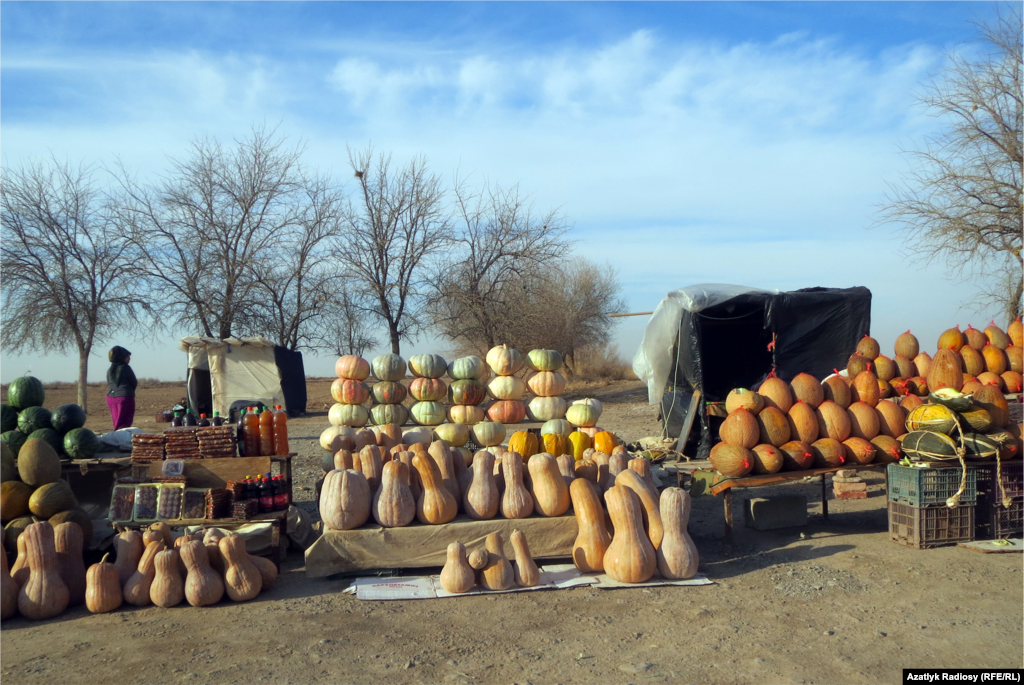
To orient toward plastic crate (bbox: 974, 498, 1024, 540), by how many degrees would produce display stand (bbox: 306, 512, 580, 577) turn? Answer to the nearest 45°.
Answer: approximately 90° to its left

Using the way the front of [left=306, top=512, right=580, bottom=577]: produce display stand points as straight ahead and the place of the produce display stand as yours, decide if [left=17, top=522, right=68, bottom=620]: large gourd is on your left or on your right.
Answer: on your right

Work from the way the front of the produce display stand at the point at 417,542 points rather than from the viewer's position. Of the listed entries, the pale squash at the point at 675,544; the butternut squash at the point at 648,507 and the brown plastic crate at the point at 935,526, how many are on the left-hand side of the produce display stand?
3

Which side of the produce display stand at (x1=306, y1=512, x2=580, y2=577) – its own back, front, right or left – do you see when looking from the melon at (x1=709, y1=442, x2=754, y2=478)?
left

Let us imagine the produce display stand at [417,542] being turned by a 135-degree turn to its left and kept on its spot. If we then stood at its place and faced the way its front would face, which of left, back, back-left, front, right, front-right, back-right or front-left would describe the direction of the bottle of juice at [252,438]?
left

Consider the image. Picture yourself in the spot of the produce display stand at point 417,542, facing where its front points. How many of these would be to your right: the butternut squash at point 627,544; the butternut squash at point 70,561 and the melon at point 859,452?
1

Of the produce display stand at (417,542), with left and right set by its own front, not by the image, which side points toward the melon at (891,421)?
left

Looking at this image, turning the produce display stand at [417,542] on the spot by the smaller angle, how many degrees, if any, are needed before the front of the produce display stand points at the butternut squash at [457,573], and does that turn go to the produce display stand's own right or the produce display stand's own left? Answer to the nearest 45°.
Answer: approximately 45° to the produce display stand's own left

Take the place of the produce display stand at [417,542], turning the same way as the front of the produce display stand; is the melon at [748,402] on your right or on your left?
on your left

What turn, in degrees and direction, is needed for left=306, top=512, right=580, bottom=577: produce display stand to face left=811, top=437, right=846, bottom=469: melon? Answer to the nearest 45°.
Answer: approximately 90° to its left

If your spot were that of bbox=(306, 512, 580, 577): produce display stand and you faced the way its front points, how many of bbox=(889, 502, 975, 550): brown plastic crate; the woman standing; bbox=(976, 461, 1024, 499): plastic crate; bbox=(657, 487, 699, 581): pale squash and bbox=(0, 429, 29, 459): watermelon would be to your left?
3

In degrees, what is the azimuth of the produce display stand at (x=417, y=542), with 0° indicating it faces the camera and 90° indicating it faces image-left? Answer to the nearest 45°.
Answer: approximately 0°

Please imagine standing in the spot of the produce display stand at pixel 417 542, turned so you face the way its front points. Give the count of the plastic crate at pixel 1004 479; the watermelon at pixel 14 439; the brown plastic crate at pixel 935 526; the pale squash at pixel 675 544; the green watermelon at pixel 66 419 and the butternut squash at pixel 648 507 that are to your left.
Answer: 4

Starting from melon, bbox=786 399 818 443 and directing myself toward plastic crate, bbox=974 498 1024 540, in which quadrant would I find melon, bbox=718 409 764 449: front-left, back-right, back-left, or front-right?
back-right

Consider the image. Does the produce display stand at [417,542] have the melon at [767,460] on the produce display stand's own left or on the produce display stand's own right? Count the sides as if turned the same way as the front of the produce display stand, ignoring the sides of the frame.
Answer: on the produce display stand's own left
